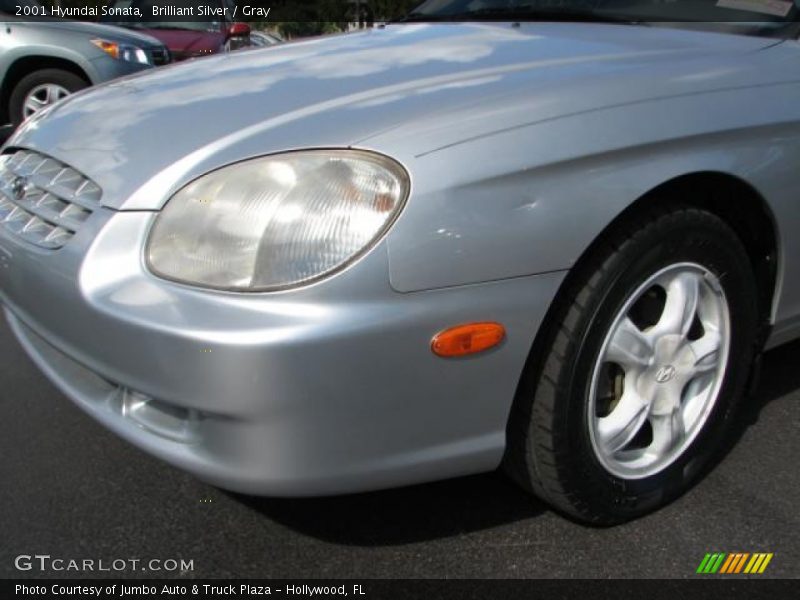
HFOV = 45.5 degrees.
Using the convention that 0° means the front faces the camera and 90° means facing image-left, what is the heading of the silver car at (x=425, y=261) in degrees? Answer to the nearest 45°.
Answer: approximately 45°

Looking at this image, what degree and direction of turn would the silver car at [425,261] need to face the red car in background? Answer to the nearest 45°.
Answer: approximately 135° to its right
